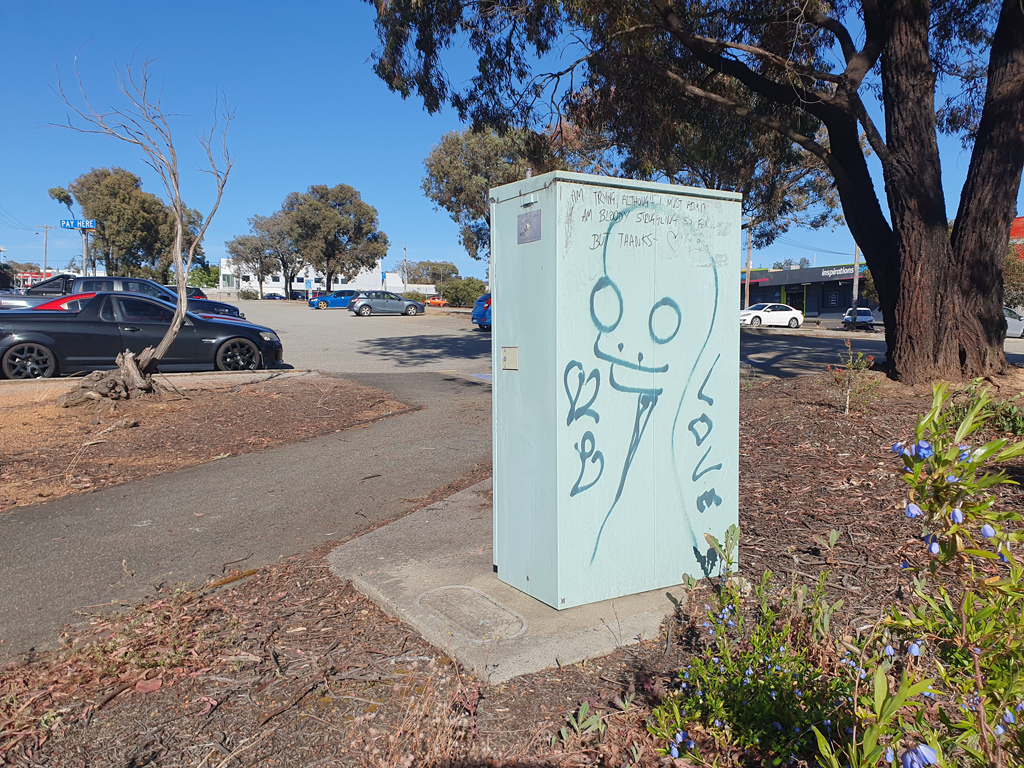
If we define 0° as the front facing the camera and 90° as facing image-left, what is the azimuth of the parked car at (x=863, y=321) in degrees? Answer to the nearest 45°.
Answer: approximately 0°

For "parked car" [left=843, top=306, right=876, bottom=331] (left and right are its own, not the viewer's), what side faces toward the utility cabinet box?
front

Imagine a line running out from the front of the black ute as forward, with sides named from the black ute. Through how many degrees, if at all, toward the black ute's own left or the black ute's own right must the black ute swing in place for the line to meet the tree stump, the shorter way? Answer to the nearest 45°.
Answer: approximately 90° to the black ute's own right

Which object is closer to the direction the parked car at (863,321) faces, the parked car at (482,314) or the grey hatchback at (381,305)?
the parked car

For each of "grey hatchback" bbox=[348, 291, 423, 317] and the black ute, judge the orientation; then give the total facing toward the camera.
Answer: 0

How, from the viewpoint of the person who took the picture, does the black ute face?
facing to the right of the viewer
